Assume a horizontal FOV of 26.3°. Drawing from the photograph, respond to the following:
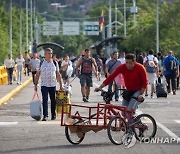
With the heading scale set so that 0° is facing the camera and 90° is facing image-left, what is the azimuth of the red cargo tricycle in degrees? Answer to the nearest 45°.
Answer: approximately 45°

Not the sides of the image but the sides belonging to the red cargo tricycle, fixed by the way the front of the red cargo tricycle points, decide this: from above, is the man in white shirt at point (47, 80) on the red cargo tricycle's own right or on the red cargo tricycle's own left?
on the red cargo tricycle's own right

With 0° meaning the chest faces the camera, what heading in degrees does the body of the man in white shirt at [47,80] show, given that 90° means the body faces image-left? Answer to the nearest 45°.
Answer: approximately 0°

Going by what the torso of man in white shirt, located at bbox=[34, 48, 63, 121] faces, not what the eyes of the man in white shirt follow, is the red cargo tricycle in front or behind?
in front
